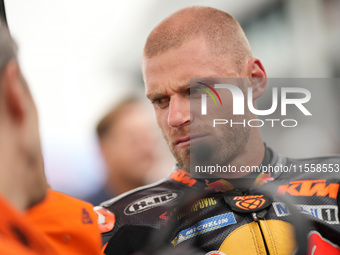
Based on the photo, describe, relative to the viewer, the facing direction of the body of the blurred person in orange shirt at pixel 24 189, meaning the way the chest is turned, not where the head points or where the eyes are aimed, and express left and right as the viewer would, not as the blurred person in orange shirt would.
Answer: facing away from the viewer and to the right of the viewer

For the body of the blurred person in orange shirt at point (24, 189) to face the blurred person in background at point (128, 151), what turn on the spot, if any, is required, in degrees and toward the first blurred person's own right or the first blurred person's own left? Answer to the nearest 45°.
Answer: approximately 45° to the first blurred person's own left
